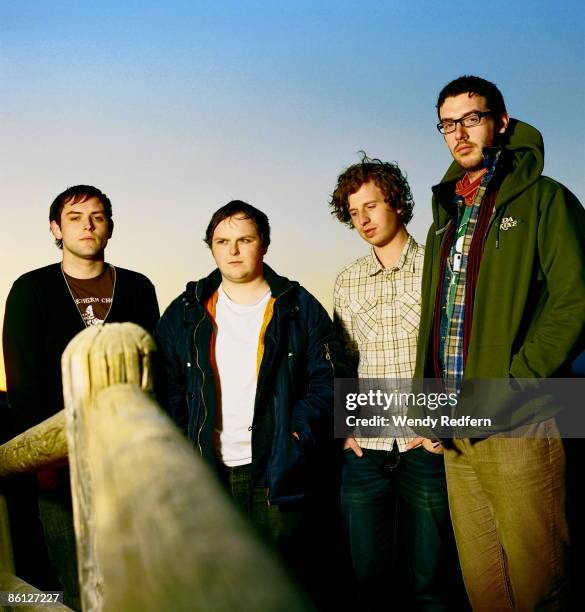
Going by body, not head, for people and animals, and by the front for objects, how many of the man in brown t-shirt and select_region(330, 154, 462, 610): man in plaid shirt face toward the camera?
2

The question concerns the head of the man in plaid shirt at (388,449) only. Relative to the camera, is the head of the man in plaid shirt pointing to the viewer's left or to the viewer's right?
to the viewer's left

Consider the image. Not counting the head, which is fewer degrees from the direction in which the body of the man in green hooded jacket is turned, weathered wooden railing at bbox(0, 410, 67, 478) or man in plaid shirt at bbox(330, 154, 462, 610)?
the weathered wooden railing

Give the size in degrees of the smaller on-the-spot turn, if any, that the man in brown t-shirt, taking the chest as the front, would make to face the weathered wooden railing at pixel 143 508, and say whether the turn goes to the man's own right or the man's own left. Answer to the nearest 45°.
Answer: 0° — they already face it

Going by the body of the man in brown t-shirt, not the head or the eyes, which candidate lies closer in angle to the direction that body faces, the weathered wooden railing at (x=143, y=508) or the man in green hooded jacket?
the weathered wooden railing

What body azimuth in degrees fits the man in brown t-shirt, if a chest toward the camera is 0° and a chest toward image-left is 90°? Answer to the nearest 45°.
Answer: approximately 0°

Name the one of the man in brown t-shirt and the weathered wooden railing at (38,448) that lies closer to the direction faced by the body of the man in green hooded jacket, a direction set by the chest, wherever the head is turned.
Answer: the weathered wooden railing

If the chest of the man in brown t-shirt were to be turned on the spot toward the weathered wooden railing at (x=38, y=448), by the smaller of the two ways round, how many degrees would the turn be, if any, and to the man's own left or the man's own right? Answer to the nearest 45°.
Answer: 0° — they already face it

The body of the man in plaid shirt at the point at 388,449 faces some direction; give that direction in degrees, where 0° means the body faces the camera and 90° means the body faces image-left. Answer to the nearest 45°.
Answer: approximately 0°
